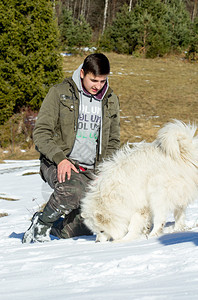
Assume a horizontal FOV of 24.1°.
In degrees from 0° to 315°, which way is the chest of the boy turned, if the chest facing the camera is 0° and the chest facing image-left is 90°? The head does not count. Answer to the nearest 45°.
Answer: approximately 315°

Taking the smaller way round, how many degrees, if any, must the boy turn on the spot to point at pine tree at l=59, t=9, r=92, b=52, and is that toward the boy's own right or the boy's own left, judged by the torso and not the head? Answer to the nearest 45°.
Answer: approximately 135° to the boy's own left

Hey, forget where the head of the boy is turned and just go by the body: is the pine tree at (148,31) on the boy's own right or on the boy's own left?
on the boy's own left

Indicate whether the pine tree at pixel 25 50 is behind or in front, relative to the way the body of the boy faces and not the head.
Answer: behind

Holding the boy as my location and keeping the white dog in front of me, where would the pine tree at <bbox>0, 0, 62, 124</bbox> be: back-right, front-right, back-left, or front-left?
back-left

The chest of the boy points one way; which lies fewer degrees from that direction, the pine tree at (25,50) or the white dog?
the white dog
